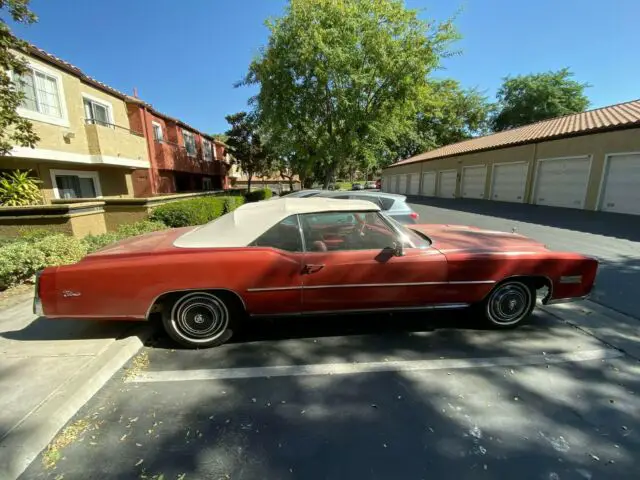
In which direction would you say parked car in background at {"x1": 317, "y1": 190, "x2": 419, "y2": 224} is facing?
to the viewer's left

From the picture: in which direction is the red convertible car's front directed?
to the viewer's right

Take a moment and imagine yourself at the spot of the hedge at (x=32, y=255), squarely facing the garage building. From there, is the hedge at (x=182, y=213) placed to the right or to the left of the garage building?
left

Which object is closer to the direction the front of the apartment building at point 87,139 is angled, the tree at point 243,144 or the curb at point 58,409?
the curb

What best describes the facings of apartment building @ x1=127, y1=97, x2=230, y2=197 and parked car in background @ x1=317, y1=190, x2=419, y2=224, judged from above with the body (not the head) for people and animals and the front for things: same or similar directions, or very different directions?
very different directions

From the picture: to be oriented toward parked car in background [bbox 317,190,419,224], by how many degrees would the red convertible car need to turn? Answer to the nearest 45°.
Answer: approximately 45° to its left

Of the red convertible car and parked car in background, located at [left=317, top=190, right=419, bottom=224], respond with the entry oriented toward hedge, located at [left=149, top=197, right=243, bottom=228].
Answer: the parked car in background

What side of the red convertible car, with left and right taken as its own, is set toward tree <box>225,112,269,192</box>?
left

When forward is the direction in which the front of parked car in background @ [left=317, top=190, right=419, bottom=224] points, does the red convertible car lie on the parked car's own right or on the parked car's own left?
on the parked car's own left

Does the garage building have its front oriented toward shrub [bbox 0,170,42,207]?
yes

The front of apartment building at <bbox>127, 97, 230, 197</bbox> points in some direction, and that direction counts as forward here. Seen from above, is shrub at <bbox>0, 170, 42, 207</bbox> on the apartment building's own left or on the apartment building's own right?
on the apartment building's own right

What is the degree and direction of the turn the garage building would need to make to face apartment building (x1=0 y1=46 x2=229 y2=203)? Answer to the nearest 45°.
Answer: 0° — it already faces it

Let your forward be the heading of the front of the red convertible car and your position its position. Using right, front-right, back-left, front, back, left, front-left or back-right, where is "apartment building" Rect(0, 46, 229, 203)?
back-left
